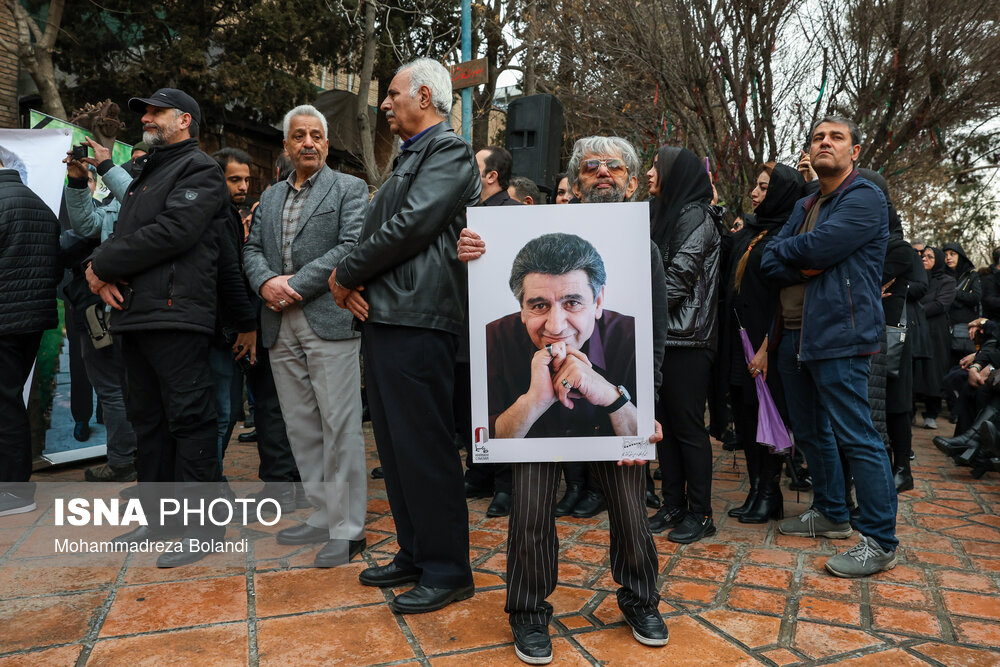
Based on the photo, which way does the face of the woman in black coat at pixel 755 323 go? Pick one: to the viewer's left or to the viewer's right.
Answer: to the viewer's left

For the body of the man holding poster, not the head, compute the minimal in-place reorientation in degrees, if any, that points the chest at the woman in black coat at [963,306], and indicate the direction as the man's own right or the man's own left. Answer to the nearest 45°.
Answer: approximately 135° to the man's own left

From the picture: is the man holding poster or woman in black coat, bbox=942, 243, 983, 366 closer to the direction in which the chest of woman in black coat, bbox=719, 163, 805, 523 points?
the man holding poster

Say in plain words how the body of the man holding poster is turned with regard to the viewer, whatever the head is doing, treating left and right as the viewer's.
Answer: facing the viewer
